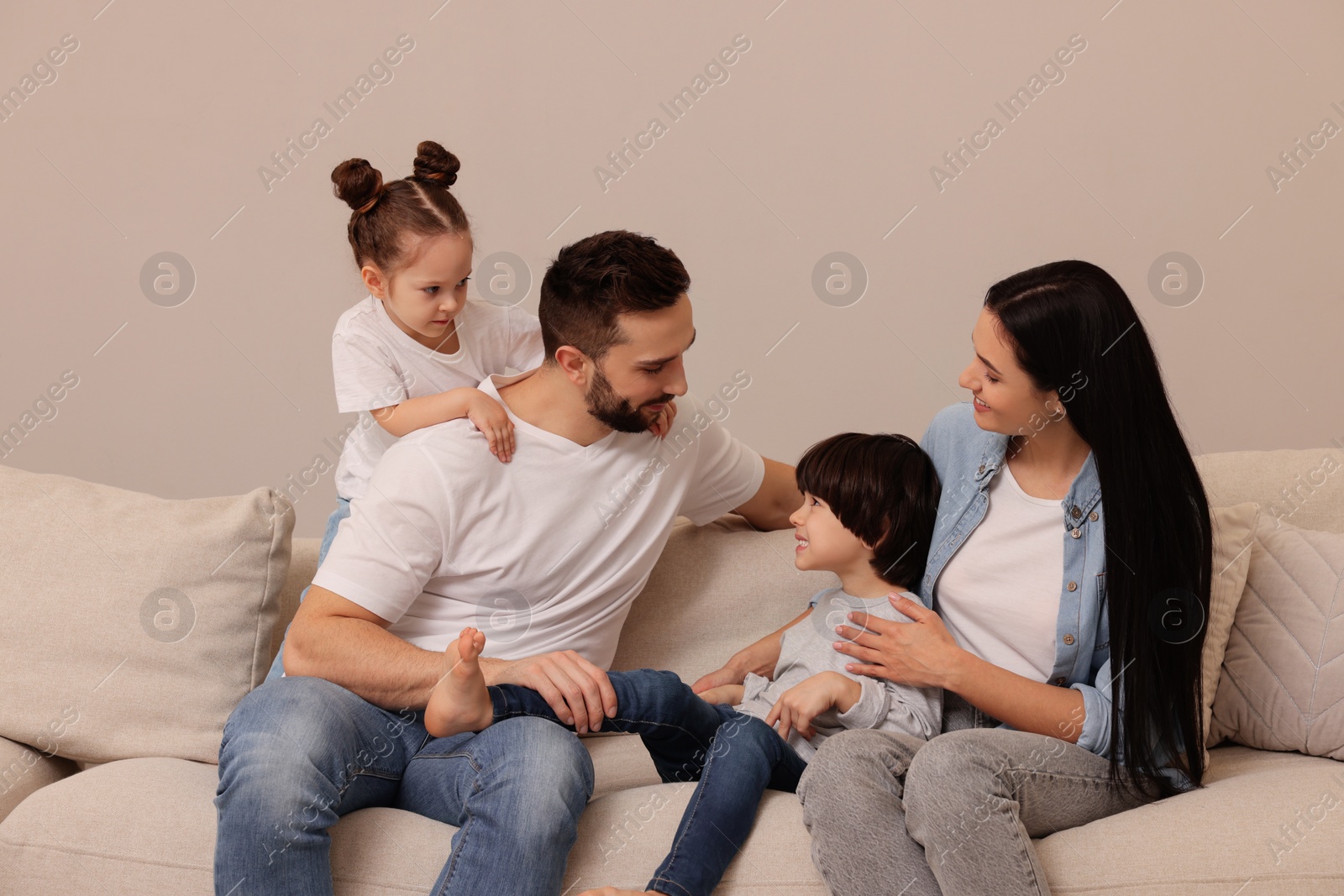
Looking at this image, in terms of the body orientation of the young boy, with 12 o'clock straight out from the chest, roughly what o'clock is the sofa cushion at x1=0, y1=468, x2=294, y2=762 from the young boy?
The sofa cushion is roughly at 2 o'clock from the young boy.

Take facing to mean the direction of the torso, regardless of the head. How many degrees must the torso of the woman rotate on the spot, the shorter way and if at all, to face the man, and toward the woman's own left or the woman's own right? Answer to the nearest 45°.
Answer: approximately 45° to the woman's own right

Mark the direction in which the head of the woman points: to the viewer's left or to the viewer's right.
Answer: to the viewer's left

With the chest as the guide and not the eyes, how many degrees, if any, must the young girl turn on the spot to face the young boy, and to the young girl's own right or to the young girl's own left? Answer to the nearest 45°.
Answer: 0° — they already face them

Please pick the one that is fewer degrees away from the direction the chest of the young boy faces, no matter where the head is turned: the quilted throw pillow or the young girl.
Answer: the young girl

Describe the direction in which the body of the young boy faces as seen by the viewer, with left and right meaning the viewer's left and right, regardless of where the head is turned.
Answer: facing the viewer and to the left of the viewer

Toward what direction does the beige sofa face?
toward the camera

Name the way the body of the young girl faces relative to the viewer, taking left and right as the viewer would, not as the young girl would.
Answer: facing the viewer and to the right of the viewer

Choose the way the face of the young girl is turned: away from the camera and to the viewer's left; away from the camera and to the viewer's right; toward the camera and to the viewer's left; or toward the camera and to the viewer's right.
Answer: toward the camera and to the viewer's right

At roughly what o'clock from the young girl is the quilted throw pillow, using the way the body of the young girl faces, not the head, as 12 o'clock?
The quilted throw pillow is roughly at 11 o'clock from the young girl.

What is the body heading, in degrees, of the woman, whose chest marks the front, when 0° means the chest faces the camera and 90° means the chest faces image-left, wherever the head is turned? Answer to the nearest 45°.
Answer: approximately 45°
